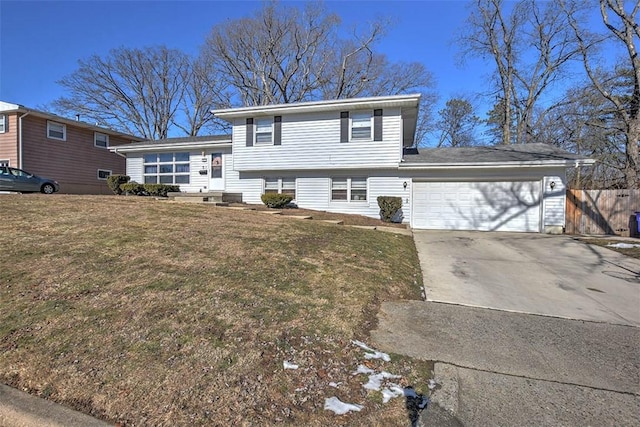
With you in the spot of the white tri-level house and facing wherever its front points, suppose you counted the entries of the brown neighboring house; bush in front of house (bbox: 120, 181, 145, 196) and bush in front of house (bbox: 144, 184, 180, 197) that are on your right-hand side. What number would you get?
3

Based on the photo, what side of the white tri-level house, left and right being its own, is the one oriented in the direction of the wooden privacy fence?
left

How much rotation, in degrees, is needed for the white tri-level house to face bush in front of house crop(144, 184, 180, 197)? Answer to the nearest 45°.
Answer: approximately 90° to its right

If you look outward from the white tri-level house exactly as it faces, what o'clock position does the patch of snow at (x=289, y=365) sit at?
The patch of snow is roughly at 12 o'clock from the white tri-level house.

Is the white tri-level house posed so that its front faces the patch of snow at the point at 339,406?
yes

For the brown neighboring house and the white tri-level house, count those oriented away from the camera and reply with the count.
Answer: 0

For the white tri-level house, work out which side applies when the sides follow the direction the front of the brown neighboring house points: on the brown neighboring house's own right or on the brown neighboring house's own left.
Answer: on the brown neighboring house's own left

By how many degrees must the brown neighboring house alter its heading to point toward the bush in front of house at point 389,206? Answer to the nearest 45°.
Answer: approximately 90° to its left

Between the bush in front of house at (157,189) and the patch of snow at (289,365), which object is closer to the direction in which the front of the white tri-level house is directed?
the patch of snow

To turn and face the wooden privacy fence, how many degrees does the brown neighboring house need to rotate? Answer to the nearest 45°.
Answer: approximately 90° to its left

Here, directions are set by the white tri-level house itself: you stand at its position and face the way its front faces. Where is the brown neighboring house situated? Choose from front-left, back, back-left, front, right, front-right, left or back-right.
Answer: right

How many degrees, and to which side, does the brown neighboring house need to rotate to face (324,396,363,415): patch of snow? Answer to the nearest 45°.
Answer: approximately 45° to its left
